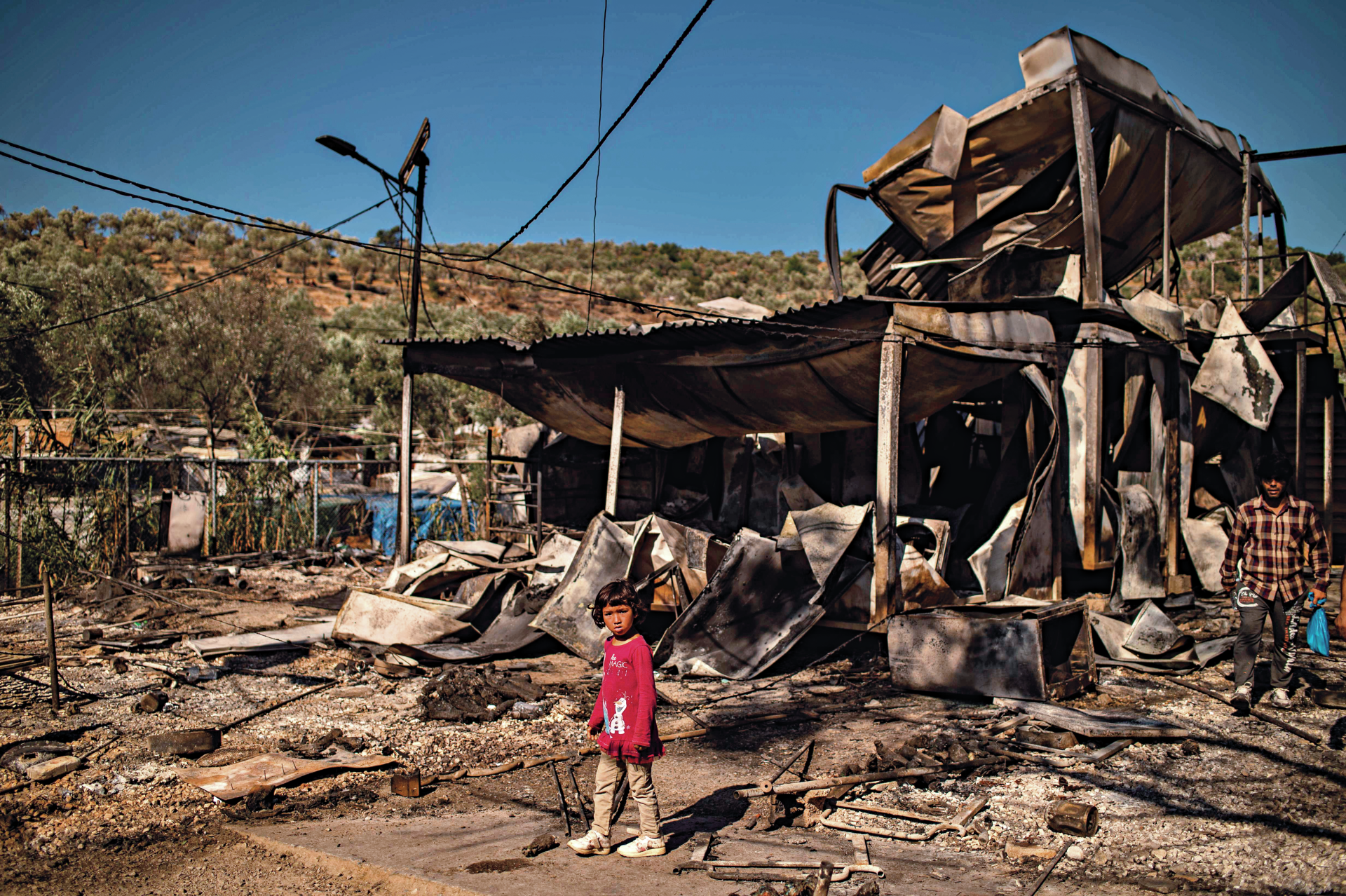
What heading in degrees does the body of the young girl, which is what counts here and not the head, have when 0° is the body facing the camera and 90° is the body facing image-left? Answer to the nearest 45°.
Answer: approximately 45°

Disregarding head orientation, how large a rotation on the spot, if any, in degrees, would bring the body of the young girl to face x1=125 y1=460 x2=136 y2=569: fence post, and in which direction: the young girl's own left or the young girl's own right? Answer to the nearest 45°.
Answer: approximately 90° to the young girl's own right

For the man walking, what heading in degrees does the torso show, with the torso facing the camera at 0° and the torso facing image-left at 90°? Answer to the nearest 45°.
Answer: approximately 0°

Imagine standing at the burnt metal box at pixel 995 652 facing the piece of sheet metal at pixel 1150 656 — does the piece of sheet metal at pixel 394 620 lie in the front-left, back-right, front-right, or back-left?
back-left

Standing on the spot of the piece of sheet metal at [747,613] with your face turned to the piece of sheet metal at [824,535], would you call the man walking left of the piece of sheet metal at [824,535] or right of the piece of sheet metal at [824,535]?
right

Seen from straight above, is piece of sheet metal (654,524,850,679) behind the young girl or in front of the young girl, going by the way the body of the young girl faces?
behind

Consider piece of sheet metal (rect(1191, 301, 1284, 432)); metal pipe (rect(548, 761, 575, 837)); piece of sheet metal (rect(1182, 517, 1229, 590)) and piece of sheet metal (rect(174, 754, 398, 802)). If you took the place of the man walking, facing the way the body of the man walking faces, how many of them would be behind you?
2
